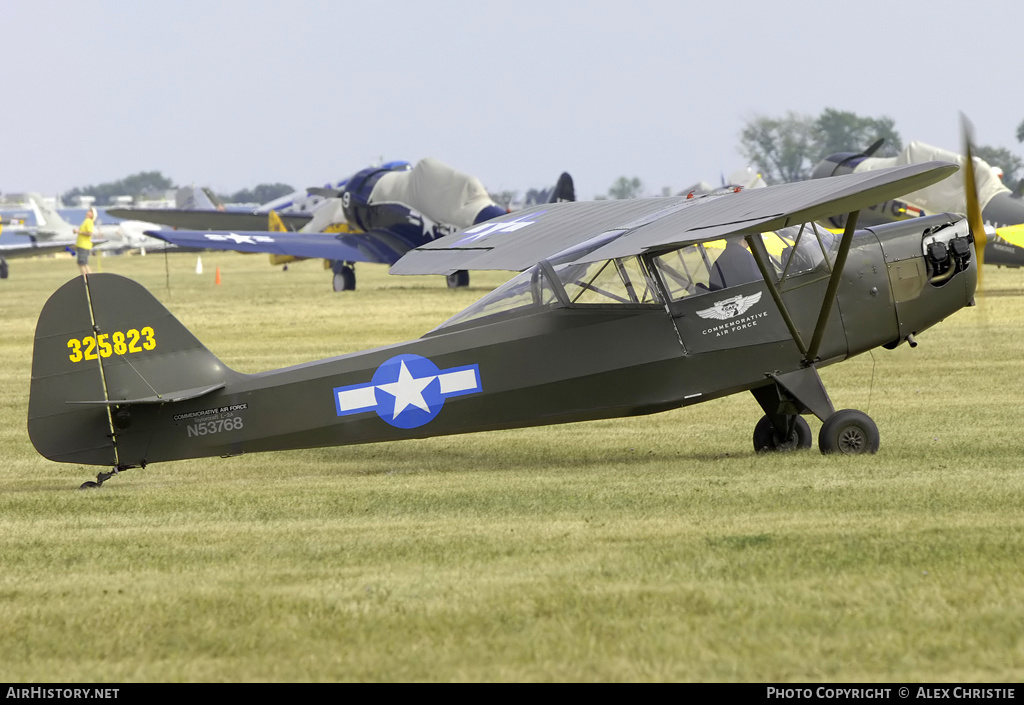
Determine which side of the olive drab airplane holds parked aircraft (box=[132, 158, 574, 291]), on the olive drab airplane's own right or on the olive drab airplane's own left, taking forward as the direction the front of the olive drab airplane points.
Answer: on the olive drab airplane's own left

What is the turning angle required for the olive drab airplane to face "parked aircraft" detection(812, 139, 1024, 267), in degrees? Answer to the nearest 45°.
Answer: approximately 45° to its left

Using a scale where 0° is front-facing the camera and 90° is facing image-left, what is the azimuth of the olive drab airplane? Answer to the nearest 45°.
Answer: approximately 270°

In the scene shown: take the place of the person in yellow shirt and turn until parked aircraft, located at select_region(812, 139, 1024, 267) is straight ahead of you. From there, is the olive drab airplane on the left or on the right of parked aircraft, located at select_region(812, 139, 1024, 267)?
right

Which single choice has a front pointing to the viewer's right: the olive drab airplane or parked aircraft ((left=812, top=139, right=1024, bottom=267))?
the olive drab airplane

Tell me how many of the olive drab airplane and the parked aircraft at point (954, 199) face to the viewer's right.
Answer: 1

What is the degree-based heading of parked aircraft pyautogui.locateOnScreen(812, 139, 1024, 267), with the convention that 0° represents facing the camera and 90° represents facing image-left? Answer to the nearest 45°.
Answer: approximately 45°

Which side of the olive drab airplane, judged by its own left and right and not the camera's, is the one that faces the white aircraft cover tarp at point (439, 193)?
left
